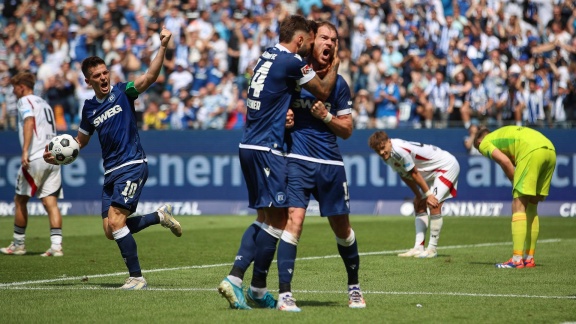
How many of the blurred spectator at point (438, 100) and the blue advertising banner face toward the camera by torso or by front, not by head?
2

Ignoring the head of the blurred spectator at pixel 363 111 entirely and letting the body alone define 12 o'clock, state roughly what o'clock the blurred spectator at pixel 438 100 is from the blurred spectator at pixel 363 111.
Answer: the blurred spectator at pixel 438 100 is roughly at 9 o'clock from the blurred spectator at pixel 363 111.

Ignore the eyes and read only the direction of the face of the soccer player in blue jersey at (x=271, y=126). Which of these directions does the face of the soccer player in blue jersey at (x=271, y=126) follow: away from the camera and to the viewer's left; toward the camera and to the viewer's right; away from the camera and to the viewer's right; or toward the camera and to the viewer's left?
away from the camera and to the viewer's right

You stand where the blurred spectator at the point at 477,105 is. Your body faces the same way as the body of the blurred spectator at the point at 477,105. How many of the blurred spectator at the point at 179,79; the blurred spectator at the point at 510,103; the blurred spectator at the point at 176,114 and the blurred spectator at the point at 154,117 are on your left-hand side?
1

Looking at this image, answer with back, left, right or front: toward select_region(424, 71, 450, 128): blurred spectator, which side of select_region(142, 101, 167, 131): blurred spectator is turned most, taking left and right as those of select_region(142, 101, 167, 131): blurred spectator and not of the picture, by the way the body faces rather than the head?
left

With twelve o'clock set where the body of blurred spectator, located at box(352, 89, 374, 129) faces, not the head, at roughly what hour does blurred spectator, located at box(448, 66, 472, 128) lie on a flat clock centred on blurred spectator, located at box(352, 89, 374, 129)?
blurred spectator, located at box(448, 66, 472, 128) is roughly at 9 o'clock from blurred spectator, located at box(352, 89, 374, 129).

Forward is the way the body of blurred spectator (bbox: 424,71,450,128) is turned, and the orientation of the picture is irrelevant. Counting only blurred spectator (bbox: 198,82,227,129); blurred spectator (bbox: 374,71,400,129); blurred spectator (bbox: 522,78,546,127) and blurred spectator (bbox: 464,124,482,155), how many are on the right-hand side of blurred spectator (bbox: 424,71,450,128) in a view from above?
2

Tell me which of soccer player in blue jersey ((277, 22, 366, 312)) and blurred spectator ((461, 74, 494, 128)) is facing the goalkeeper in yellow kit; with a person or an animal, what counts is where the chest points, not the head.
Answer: the blurred spectator

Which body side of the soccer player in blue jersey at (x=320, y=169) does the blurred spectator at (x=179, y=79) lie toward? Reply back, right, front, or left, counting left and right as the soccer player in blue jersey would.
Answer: back

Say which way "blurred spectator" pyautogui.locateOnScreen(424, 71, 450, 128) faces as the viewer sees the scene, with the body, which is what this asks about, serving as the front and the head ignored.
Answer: toward the camera

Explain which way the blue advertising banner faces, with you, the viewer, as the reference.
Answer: facing the viewer
